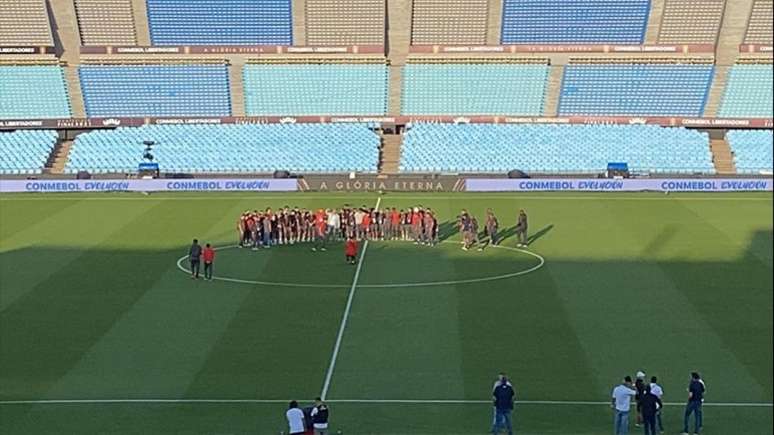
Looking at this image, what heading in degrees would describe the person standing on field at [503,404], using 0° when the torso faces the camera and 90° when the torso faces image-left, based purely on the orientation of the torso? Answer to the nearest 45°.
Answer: approximately 180°

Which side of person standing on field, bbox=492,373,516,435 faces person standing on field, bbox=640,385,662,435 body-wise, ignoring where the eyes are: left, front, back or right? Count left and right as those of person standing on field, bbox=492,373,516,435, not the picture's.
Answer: right

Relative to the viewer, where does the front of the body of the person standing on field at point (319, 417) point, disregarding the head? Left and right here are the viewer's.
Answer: facing away from the viewer

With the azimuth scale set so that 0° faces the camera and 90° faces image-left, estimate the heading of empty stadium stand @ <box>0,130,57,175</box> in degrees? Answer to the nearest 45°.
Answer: approximately 0°

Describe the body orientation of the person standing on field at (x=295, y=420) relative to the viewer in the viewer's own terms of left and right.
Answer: facing away from the viewer
